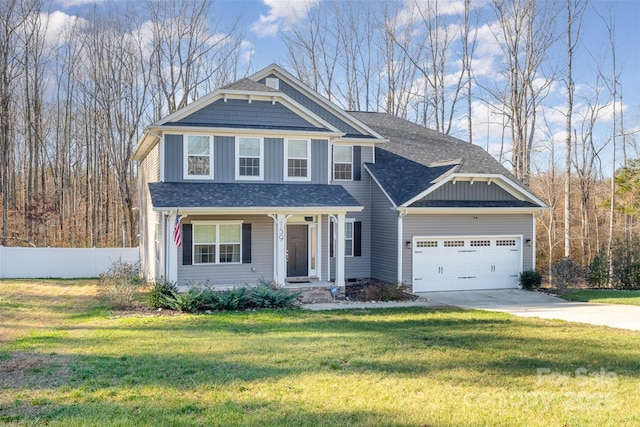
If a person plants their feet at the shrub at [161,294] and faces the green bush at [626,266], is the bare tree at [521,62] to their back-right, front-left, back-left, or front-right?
front-left

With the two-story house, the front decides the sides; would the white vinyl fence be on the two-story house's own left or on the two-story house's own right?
on the two-story house's own right

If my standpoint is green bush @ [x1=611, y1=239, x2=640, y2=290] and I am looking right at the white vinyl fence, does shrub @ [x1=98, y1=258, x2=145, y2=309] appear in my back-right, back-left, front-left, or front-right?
front-left

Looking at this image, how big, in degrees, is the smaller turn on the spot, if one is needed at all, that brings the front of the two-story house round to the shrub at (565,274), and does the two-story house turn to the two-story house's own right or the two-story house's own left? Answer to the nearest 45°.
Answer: approximately 90° to the two-story house's own left

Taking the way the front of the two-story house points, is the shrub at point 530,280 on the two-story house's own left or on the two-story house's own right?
on the two-story house's own left

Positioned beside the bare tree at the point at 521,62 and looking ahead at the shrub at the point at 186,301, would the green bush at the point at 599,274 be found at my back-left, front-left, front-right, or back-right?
front-left

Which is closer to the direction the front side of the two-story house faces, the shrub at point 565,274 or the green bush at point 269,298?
the green bush

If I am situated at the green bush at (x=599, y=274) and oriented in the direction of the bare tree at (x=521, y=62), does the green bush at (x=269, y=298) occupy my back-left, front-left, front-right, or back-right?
back-left

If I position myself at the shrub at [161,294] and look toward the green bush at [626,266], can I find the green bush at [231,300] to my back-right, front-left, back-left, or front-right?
front-right

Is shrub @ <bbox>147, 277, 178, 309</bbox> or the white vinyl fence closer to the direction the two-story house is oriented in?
the shrub

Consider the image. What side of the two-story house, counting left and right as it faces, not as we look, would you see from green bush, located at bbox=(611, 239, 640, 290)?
left

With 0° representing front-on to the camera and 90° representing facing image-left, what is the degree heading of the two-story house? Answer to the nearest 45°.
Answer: approximately 0°

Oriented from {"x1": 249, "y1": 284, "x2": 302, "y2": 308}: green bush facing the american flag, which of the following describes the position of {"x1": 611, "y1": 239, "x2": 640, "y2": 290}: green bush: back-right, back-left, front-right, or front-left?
back-right
